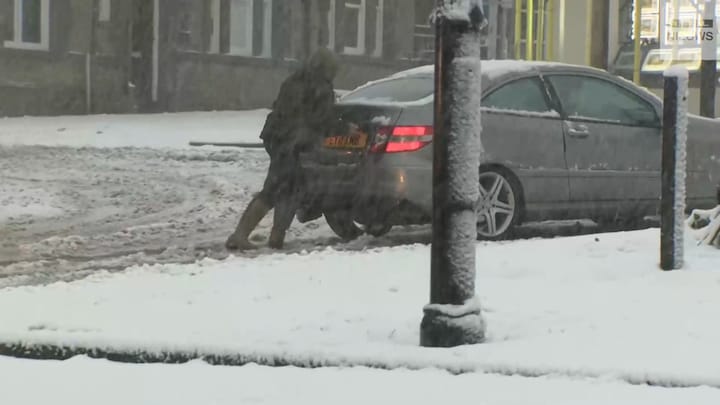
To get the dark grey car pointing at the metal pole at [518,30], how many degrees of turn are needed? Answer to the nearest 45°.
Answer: approximately 45° to its left

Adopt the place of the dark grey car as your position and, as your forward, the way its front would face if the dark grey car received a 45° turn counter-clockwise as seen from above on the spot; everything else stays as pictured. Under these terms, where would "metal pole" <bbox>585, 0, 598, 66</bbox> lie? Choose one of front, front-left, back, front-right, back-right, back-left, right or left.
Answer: front

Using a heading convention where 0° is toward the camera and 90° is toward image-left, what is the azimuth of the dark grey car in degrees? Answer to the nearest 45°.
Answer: approximately 225°

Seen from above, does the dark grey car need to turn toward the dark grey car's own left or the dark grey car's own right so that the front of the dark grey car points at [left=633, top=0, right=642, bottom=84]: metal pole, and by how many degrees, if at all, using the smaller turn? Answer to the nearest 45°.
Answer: approximately 45° to the dark grey car's own left

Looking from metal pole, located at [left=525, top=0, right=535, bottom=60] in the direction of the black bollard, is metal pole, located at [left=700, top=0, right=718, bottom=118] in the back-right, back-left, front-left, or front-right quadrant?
front-left

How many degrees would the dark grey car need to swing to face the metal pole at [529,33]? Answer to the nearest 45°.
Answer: approximately 45° to its left

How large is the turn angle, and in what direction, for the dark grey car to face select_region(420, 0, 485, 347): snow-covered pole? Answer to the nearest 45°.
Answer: approximately 135° to its right

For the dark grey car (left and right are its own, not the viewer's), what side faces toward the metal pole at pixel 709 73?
front

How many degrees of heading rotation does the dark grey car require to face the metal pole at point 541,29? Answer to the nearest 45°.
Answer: approximately 45° to its left
